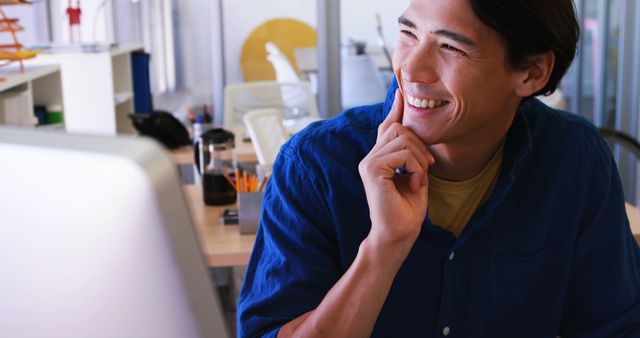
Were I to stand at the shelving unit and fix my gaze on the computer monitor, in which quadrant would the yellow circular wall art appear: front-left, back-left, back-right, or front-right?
back-left

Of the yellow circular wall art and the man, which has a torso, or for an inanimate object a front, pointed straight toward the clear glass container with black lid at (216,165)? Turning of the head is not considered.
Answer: the yellow circular wall art

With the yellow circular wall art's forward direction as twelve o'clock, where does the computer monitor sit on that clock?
The computer monitor is roughly at 12 o'clock from the yellow circular wall art.

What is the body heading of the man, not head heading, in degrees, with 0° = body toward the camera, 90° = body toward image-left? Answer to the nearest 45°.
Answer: approximately 0°

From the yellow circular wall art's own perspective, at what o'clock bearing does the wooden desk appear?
The wooden desk is roughly at 12 o'clock from the yellow circular wall art.

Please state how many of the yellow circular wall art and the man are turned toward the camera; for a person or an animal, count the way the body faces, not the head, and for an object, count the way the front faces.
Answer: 2

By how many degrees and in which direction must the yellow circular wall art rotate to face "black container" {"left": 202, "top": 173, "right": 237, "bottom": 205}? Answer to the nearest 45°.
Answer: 0° — it already faces it
